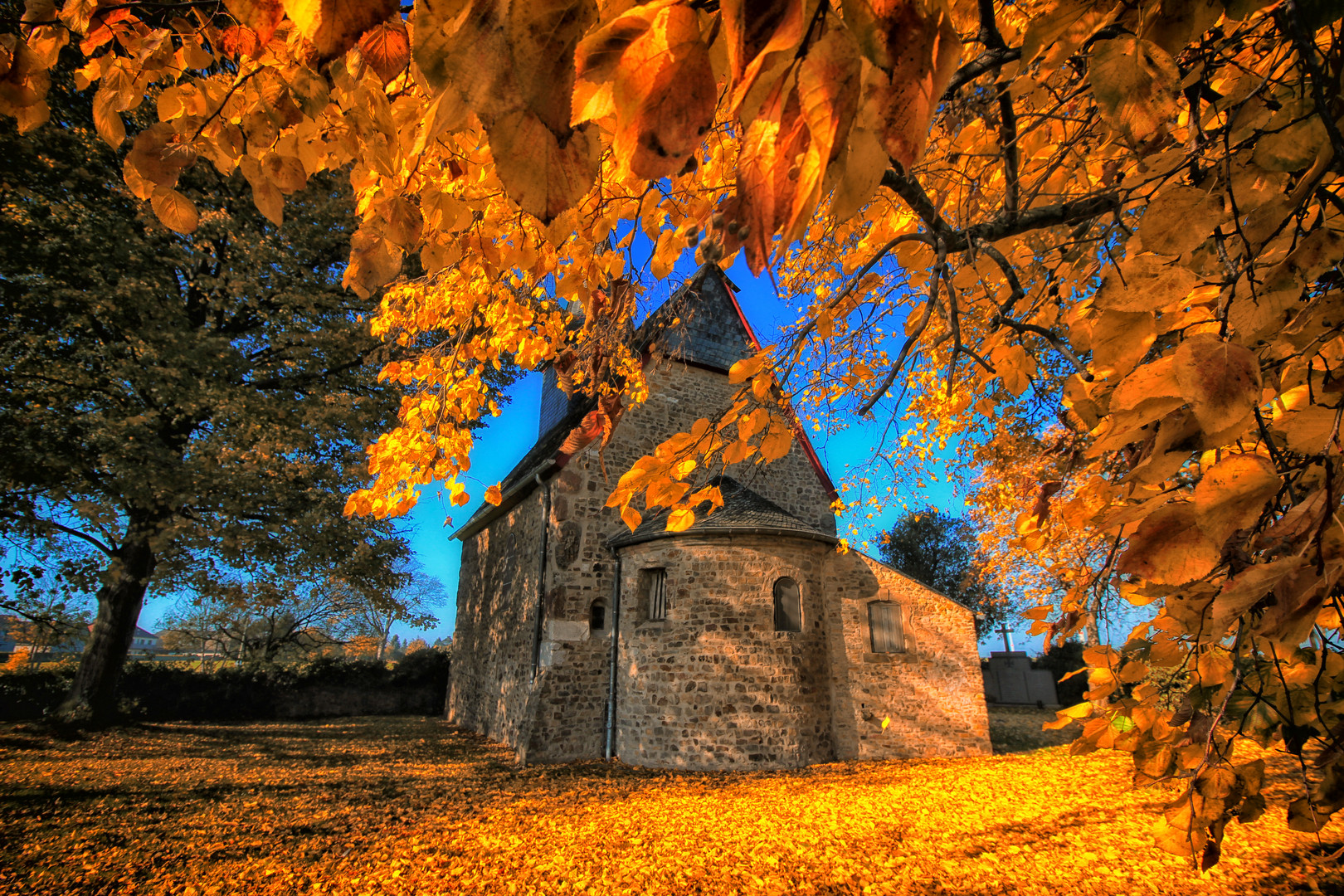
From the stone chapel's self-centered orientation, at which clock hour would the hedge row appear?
The hedge row is roughly at 10 o'clock from the stone chapel.

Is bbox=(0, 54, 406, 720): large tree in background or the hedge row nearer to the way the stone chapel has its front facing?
the hedge row

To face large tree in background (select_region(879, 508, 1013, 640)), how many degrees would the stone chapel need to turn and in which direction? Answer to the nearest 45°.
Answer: approximately 45° to its right

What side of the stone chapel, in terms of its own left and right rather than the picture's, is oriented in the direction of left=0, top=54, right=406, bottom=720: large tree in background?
left
